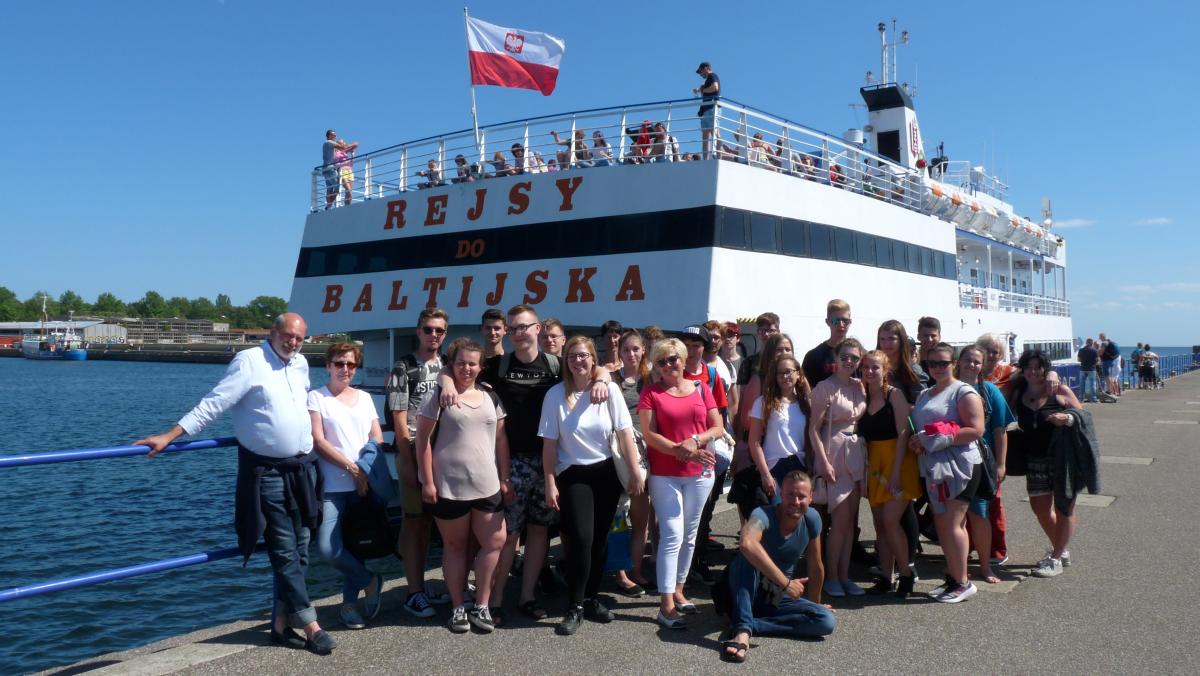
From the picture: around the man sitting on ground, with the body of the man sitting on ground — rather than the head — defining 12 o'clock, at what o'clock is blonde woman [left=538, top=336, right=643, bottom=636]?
The blonde woman is roughly at 3 o'clock from the man sitting on ground.

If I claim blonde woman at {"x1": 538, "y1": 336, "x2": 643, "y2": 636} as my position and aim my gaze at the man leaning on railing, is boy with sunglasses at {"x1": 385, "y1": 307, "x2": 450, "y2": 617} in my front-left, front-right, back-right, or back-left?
front-right

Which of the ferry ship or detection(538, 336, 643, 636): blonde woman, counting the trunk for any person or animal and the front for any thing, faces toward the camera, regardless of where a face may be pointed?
the blonde woman

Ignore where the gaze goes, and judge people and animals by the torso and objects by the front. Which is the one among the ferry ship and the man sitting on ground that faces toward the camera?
the man sitting on ground

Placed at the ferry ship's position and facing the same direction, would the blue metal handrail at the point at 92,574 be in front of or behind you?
behind

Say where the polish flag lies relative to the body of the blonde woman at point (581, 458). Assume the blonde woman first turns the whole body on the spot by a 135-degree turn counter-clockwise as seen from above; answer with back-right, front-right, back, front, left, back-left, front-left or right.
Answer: front-left

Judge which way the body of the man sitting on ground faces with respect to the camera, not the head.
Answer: toward the camera

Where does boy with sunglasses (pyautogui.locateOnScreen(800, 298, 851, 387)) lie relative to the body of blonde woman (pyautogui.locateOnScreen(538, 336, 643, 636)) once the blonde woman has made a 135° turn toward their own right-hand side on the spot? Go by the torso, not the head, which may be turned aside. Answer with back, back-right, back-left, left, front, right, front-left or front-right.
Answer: right

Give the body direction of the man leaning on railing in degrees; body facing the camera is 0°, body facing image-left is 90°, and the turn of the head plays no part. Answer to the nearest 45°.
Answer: approximately 315°

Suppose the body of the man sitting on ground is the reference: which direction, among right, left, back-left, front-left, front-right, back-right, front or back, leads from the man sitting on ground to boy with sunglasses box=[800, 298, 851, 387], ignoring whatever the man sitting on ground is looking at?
back

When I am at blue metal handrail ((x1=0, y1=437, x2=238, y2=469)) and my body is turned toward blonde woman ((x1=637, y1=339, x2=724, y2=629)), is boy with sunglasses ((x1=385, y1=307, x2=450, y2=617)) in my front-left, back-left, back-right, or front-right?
front-left

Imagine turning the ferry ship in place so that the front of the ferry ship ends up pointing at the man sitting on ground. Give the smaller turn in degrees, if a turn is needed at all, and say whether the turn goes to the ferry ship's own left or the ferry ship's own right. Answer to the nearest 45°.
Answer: approximately 135° to the ferry ship's own right

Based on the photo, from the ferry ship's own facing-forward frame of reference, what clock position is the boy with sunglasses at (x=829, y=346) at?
The boy with sunglasses is roughly at 4 o'clock from the ferry ship.
